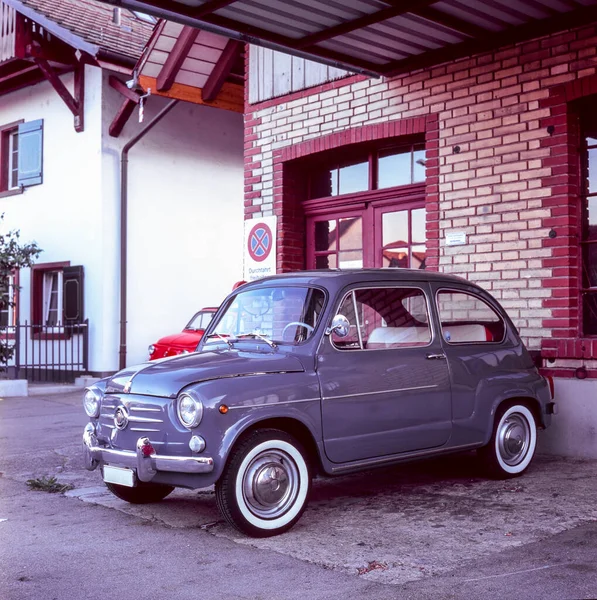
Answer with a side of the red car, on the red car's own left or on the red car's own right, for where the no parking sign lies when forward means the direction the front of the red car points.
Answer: on the red car's own left

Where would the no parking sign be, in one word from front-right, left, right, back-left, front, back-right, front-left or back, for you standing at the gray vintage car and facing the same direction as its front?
back-right

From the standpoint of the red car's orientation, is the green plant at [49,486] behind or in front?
in front

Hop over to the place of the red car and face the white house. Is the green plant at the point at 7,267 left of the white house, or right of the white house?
left
